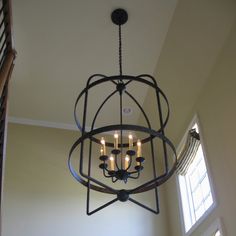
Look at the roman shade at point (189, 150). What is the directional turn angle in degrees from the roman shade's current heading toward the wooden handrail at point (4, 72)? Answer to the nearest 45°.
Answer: approximately 45° to its left

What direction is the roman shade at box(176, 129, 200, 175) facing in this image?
to the viewer's left

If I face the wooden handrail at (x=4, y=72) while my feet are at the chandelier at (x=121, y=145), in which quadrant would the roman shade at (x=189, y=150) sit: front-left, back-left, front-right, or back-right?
back-right

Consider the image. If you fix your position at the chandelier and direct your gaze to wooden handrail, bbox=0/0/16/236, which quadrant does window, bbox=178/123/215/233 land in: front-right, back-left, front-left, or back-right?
back-right
